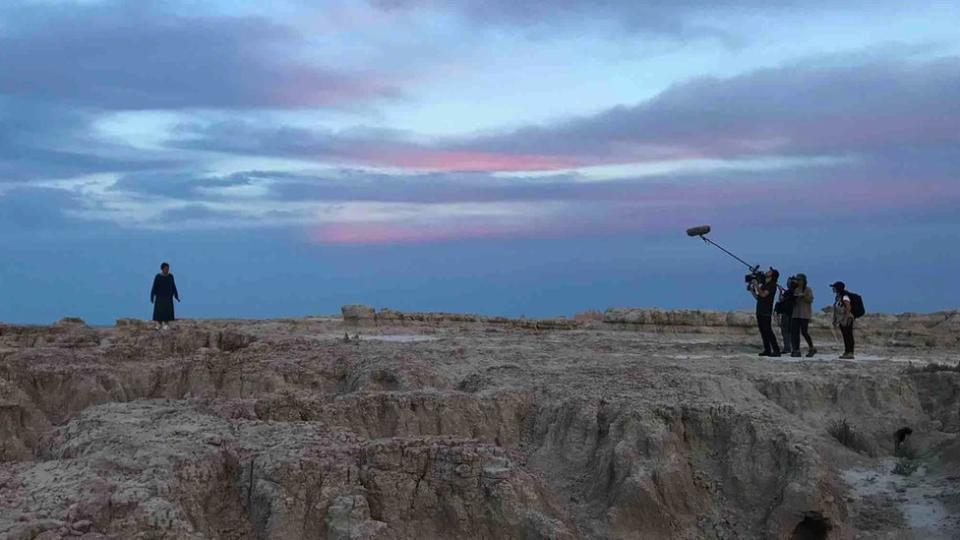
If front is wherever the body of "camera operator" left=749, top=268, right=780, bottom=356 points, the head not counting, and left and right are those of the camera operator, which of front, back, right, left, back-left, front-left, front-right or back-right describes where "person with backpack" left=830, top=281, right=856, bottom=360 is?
back

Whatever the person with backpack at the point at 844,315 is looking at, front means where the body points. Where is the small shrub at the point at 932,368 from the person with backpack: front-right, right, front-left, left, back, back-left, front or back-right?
back-left

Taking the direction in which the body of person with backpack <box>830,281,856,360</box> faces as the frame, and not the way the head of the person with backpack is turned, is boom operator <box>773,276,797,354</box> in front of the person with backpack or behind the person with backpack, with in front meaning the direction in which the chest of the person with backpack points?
in front

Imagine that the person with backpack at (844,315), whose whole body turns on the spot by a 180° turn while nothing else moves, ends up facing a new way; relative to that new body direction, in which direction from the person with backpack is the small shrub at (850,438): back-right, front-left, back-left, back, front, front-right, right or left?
right

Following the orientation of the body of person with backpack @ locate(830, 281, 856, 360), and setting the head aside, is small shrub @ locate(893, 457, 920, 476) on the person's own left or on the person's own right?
on the person's own left

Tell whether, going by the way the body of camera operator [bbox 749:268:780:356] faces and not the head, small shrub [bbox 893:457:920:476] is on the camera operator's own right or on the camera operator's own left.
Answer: on the camera operator's own left

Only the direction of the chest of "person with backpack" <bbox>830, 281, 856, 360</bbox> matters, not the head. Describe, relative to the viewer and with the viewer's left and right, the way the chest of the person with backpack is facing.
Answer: facing to the left of the viewer

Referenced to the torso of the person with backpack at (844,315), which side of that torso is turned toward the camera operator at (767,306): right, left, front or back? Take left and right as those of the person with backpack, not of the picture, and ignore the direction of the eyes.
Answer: front

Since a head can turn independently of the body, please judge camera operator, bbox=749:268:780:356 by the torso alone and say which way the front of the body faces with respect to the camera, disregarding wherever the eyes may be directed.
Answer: to the viewer's left

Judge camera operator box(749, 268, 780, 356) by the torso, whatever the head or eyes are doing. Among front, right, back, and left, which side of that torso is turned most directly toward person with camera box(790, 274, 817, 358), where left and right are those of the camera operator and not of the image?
back

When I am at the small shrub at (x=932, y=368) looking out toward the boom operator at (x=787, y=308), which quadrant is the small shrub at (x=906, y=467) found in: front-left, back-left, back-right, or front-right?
back-left

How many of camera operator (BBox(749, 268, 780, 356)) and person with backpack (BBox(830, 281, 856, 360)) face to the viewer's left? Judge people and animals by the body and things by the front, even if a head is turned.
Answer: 2

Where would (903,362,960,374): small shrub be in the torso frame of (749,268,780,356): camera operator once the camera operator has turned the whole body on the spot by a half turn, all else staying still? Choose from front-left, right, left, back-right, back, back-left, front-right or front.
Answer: front-right
